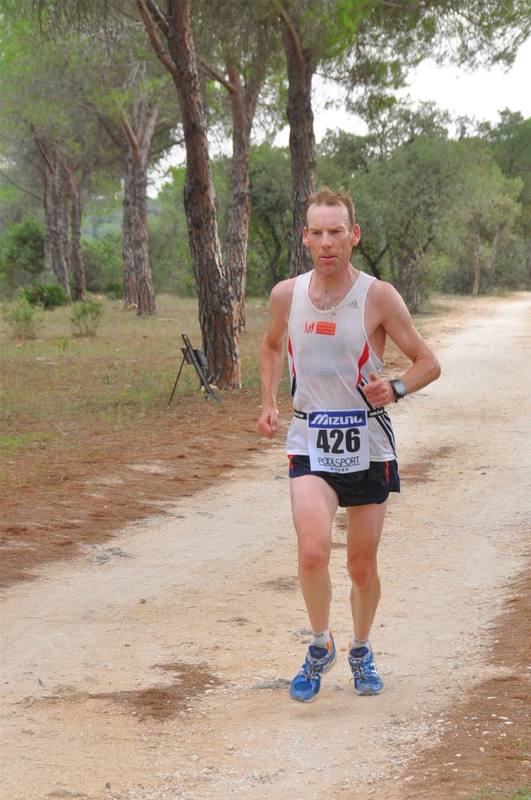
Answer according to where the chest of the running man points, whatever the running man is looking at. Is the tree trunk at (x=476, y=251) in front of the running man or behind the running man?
behind

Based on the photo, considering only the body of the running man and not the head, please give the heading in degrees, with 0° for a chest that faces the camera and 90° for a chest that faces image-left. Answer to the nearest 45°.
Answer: approximately 0°

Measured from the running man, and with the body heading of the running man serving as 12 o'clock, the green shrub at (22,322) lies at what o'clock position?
The green shrub is roughly at 5 o'clock from the running man.

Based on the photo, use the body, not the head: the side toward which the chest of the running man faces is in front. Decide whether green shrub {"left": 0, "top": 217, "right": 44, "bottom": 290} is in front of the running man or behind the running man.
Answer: behind

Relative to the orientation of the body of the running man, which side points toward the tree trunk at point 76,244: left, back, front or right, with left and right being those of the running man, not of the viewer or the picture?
back

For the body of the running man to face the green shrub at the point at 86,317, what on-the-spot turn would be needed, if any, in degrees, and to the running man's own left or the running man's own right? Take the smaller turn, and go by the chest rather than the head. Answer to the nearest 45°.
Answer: approximately 180°

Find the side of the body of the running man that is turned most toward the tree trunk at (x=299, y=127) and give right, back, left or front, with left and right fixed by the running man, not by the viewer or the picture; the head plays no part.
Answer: back

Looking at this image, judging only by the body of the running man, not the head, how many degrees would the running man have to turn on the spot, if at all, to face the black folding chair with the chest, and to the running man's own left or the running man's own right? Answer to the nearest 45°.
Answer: approximately 180°

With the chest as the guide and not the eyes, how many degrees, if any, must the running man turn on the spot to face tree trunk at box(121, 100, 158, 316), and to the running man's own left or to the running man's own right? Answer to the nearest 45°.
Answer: approximately 180°
